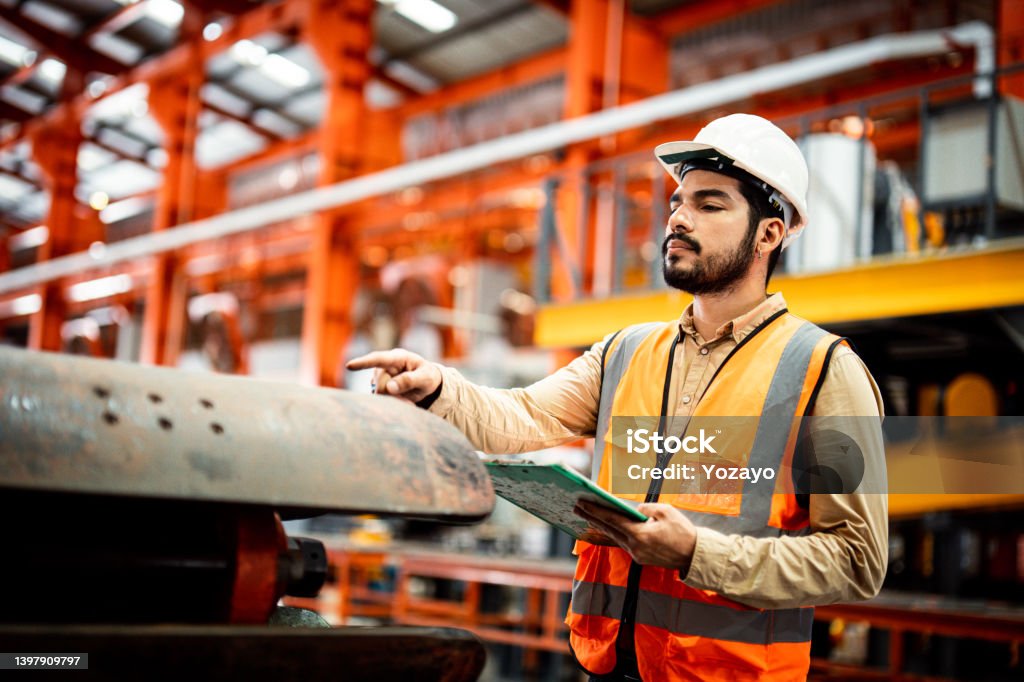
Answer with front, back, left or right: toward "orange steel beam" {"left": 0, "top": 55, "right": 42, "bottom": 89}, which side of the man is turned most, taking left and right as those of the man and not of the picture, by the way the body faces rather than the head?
right

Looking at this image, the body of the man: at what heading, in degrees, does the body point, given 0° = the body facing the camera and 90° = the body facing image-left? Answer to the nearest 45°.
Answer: approximately 45°

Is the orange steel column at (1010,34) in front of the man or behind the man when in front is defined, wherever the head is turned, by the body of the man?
behind

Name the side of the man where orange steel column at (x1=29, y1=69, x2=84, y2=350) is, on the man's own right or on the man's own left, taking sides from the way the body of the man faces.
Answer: on the man's own right

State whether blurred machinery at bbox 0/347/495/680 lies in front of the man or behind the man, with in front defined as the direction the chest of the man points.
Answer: in front

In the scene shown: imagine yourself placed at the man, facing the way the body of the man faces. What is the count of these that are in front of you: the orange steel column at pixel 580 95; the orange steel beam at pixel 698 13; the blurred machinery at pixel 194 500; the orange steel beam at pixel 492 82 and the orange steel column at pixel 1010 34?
1

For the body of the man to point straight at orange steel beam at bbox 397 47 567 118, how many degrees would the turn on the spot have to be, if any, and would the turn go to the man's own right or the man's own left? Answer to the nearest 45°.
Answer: approximately 135° to the man's own right

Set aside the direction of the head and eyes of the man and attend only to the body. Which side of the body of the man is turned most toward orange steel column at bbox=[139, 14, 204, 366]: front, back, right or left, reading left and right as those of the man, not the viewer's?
right

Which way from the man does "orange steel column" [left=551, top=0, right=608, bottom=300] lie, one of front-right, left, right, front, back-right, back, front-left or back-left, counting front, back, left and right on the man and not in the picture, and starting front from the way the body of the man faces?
back-right

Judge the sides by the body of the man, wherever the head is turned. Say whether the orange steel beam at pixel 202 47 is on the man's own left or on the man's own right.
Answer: on the man's own right

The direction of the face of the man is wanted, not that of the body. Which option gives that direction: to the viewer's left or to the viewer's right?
to the viewer's left
